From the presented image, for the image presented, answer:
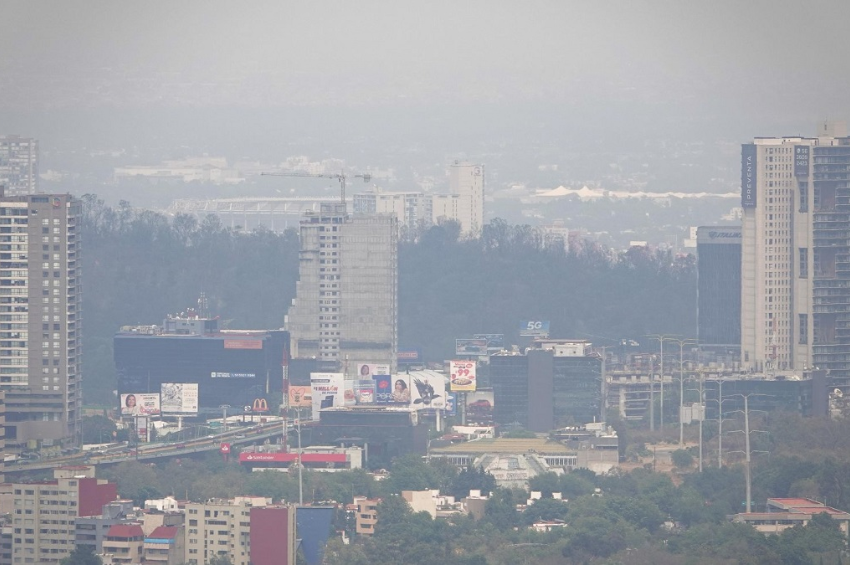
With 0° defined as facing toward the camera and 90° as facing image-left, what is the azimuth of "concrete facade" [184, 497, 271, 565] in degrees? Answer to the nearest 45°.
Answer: approximately 0°

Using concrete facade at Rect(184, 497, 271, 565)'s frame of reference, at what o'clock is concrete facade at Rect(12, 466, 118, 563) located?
concrete facade at Rect(12, 466, 118, 563) is roughly at 4 o'clock from concrete facade at Rect(184, 497, 271, 565).
